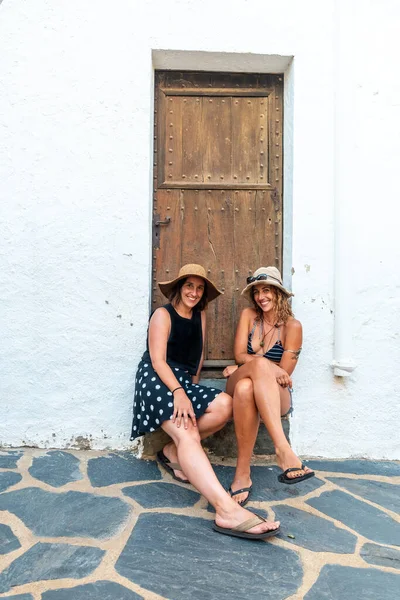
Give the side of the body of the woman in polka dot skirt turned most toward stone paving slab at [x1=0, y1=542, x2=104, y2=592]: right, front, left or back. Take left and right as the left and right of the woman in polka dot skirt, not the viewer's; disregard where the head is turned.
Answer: right

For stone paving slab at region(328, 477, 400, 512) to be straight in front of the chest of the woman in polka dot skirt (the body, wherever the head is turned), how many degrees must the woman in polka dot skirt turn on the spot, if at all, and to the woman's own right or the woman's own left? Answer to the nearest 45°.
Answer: approximately 45° to the woman's own left

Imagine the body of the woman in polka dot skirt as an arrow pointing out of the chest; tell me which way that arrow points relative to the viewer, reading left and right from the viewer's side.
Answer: facing the viewer and to the right of the viewer

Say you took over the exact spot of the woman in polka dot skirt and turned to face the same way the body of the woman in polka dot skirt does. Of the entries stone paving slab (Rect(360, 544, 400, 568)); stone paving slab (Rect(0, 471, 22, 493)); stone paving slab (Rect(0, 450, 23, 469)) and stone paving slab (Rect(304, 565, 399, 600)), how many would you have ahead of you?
2

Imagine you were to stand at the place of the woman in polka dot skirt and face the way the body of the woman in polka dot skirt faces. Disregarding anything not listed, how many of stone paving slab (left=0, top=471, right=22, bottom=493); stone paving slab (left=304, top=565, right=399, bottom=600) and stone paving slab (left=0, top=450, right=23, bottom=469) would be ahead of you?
1

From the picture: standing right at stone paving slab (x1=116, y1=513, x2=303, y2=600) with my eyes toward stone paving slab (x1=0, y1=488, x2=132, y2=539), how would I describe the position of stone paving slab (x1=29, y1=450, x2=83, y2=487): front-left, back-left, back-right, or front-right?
front-right

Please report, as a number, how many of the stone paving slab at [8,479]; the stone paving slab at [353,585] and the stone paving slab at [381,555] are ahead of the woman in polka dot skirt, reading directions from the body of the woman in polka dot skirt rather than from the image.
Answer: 2

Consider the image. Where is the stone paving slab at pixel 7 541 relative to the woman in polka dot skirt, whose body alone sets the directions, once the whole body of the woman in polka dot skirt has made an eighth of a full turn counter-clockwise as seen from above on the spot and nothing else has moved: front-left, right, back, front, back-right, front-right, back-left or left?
back-right

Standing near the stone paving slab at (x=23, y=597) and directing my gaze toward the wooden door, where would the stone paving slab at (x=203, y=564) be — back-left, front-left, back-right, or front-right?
front-right

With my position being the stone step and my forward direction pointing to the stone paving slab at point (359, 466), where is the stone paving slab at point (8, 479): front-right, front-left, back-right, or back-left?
back-right

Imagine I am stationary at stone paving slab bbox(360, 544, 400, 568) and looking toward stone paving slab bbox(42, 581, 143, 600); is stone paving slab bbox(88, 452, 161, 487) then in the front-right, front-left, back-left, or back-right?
front-right

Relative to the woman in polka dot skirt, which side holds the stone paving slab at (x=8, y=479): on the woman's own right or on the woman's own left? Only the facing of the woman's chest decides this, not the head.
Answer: on the woman's own right

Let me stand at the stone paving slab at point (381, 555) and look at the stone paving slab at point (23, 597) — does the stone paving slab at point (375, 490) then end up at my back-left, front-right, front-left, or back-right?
back-right
